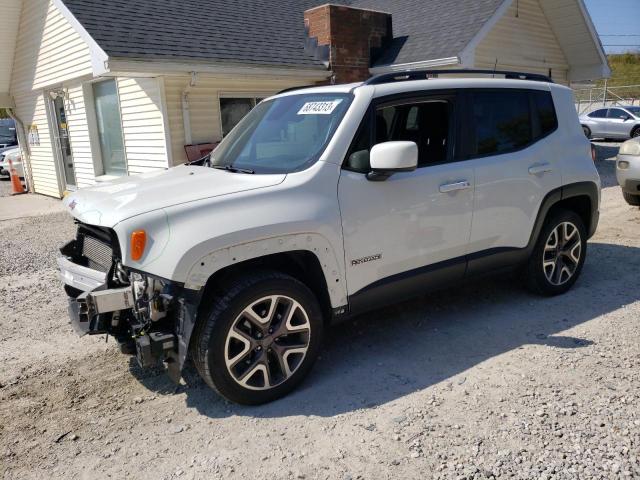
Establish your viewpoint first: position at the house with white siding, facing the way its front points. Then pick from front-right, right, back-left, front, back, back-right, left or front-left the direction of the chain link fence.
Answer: back

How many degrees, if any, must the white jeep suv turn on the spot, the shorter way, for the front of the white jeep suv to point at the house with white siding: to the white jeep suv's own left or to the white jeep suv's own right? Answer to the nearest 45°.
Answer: approximately 135° to the white jeep suv's own right

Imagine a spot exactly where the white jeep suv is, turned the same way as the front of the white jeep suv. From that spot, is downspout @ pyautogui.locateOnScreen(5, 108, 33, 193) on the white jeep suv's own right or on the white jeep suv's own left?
on the white jeep suv's own right

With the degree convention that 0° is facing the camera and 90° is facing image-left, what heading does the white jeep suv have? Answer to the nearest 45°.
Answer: approximately 45°

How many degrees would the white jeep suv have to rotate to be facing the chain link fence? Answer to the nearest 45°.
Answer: approximately 180°

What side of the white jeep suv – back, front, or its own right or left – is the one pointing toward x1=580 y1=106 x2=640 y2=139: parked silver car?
back
